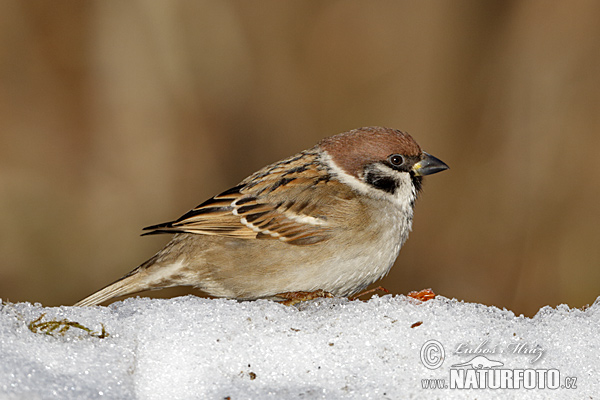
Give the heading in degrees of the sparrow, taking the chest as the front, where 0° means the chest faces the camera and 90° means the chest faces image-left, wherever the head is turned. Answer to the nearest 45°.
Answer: approximately 270°
